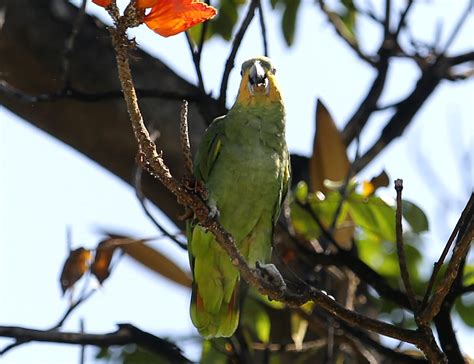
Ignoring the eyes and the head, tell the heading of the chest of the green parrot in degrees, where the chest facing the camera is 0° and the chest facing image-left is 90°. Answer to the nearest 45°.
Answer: approximately 0°

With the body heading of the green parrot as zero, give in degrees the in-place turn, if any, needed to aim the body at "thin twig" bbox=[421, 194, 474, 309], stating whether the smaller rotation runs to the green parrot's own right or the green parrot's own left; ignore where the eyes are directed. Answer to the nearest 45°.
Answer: approximately 45° to the green parrot's own left

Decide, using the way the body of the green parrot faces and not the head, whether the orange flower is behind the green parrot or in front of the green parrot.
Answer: in front

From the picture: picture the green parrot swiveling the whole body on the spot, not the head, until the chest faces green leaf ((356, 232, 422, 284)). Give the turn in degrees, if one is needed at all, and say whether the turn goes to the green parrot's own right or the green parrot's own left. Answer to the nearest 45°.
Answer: approximately 135° to the green parrot's own left

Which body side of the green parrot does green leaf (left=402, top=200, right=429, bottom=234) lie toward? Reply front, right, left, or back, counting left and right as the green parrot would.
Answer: left

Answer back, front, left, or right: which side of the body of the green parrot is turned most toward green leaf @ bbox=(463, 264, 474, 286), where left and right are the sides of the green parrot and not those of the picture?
left

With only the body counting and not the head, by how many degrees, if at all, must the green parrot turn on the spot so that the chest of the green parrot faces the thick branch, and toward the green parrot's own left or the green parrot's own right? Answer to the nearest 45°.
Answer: approximately 135° to the green parrot's own right
